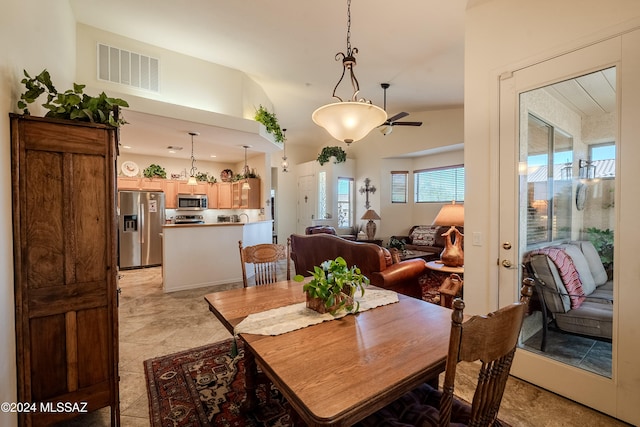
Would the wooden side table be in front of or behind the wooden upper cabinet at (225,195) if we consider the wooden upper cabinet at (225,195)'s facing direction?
in front

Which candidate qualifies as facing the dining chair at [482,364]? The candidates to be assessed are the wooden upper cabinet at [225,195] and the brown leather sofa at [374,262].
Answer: the wooden upper cabinet

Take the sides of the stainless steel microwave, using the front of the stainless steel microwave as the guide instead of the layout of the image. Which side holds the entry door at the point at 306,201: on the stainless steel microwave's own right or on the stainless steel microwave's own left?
on the stainless steel microwave's own left

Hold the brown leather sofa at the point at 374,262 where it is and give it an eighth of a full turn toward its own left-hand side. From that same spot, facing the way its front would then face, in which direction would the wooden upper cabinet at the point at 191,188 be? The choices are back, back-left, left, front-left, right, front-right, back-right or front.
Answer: front-left

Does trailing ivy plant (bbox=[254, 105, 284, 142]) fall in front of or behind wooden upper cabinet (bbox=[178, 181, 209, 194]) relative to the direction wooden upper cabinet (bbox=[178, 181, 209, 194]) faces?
in front

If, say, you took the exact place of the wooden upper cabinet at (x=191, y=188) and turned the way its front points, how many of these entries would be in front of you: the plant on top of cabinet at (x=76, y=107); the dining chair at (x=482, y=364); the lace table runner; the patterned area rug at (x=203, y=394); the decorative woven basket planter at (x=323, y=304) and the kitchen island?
6

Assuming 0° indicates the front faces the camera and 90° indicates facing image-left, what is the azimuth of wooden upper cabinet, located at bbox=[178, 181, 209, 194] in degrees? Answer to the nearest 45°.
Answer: approximately 0°

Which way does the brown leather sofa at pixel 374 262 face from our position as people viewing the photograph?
facing away from the viewer and to the right of the viewer

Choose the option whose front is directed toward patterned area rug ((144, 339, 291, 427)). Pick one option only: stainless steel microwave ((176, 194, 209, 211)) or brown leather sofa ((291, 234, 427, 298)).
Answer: the stainless steel microwave
